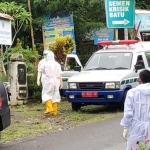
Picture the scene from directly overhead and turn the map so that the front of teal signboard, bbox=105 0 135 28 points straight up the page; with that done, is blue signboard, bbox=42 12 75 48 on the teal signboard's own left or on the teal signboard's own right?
on the teal signboard's own right

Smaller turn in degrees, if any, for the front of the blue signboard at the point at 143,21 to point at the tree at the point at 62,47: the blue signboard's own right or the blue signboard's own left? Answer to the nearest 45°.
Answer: approximately 45° to the blue signboard's own right

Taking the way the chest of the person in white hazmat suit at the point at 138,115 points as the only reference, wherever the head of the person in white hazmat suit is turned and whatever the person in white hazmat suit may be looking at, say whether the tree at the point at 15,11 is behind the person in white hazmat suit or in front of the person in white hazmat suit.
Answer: in front

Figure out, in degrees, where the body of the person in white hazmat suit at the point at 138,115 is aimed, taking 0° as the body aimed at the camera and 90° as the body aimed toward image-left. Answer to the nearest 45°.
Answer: approximately 180°

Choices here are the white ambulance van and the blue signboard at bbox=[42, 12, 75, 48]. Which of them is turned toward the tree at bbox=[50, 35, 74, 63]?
the blue signboard

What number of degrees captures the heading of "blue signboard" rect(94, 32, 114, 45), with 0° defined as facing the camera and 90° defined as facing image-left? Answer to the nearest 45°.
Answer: approximately 0°

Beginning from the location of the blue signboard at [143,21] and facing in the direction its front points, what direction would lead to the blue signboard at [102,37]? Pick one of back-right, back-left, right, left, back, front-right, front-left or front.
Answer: front-right
